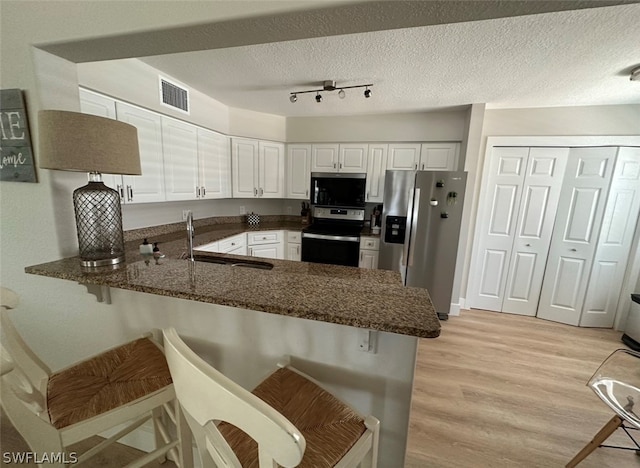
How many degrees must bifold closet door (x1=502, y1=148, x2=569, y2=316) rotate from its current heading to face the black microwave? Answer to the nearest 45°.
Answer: approximately 45° to its right

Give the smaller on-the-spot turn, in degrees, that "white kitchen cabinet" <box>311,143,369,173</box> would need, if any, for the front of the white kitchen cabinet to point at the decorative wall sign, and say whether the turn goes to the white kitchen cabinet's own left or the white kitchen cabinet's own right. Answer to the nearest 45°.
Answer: approximately 45° to the white kitchen cabinet's own right

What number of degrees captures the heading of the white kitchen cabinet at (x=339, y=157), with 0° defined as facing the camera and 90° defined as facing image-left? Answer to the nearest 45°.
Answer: approximately 0°

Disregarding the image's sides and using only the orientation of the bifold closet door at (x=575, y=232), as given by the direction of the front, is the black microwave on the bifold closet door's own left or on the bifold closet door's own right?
on the bifold closet door's own right

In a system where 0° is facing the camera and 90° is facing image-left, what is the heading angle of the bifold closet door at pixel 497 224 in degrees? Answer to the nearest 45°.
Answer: approximately 0°

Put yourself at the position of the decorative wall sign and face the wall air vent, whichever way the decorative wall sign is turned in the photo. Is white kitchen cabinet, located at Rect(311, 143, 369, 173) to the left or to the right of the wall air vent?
right

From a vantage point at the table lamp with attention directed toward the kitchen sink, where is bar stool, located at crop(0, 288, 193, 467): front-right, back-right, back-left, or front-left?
back-right

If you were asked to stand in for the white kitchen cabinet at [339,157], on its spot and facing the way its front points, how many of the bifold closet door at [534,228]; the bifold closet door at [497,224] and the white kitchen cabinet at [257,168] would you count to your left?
2

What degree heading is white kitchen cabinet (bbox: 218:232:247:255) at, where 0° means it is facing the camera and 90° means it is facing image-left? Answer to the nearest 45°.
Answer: approximately 315°

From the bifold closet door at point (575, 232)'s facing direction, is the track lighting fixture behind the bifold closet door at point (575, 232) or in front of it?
in front

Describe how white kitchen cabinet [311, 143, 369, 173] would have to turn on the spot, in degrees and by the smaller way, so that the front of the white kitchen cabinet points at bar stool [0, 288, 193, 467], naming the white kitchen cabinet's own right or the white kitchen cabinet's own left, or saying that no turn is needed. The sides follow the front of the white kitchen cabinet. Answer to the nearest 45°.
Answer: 0° — it already faces it
